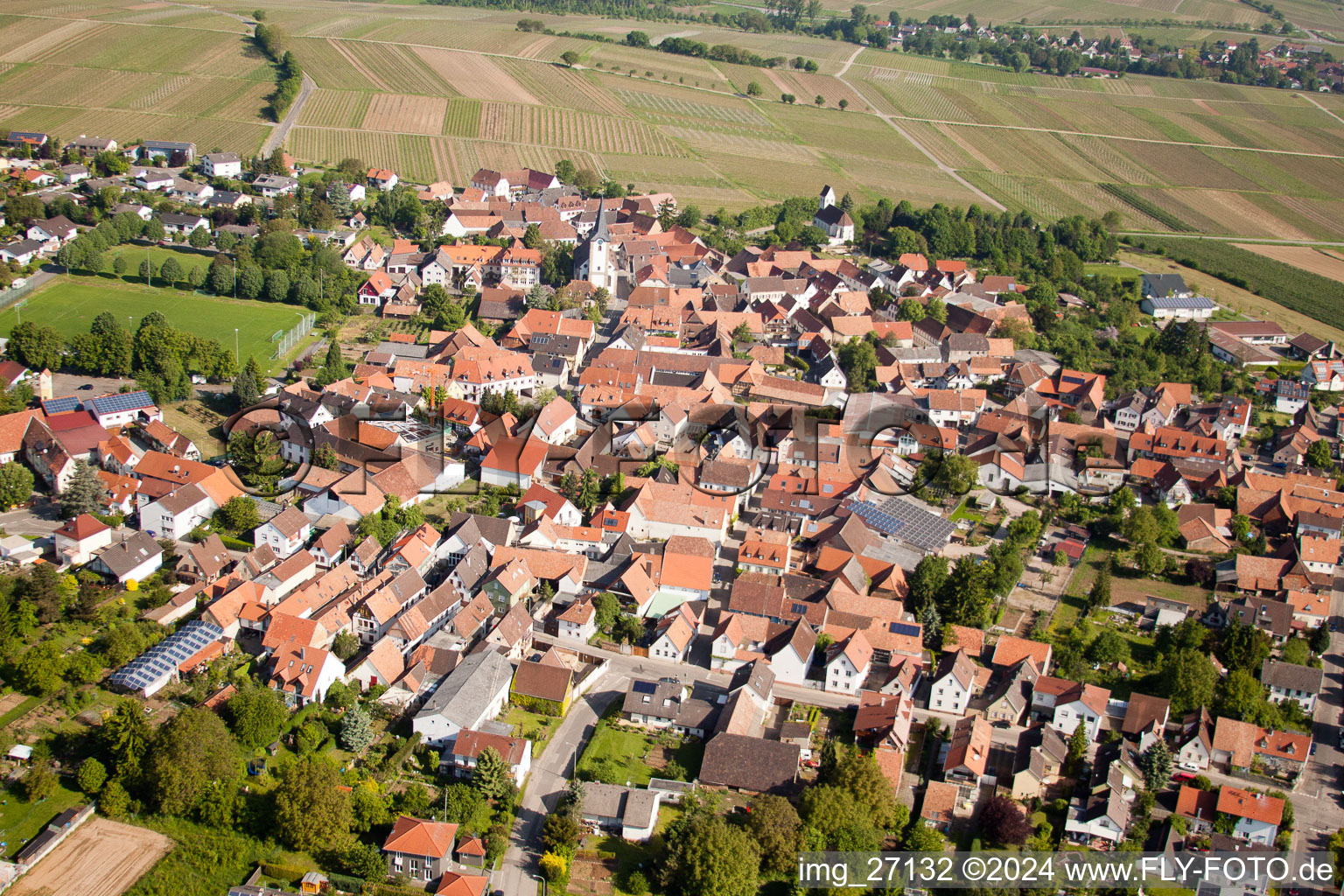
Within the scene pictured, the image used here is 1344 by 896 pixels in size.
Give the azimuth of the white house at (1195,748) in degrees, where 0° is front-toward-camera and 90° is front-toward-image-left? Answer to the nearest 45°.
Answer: approximately 0°

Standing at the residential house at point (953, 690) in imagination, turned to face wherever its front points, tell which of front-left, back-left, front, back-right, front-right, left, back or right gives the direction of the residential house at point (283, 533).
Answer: right

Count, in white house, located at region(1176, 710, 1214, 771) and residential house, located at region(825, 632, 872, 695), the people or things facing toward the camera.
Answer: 2

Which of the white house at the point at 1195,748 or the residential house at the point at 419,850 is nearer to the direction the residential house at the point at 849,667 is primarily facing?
the residential house

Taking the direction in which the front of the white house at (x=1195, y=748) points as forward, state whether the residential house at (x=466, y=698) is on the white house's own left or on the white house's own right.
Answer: on the white house's own right

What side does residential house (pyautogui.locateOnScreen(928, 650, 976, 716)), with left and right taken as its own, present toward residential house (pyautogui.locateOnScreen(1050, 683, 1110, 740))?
left

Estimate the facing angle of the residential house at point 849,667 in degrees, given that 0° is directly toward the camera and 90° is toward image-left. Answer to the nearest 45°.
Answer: approximately 0°

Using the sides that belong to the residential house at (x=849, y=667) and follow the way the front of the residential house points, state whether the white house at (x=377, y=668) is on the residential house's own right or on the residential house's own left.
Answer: on the residential house's own right
